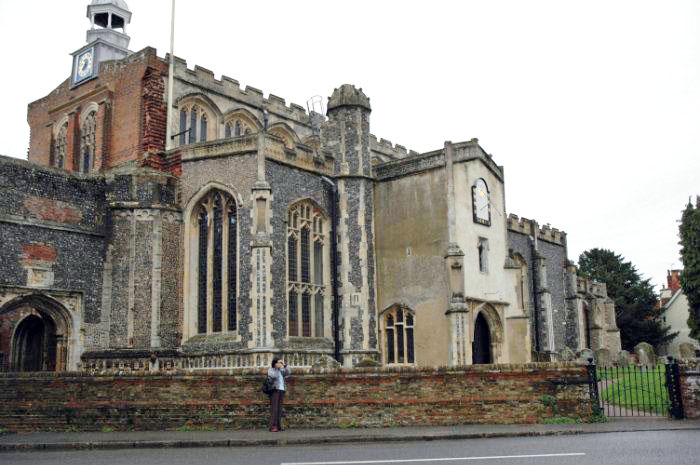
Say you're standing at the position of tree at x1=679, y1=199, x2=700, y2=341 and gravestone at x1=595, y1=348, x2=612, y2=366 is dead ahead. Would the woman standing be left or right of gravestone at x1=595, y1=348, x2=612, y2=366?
left
